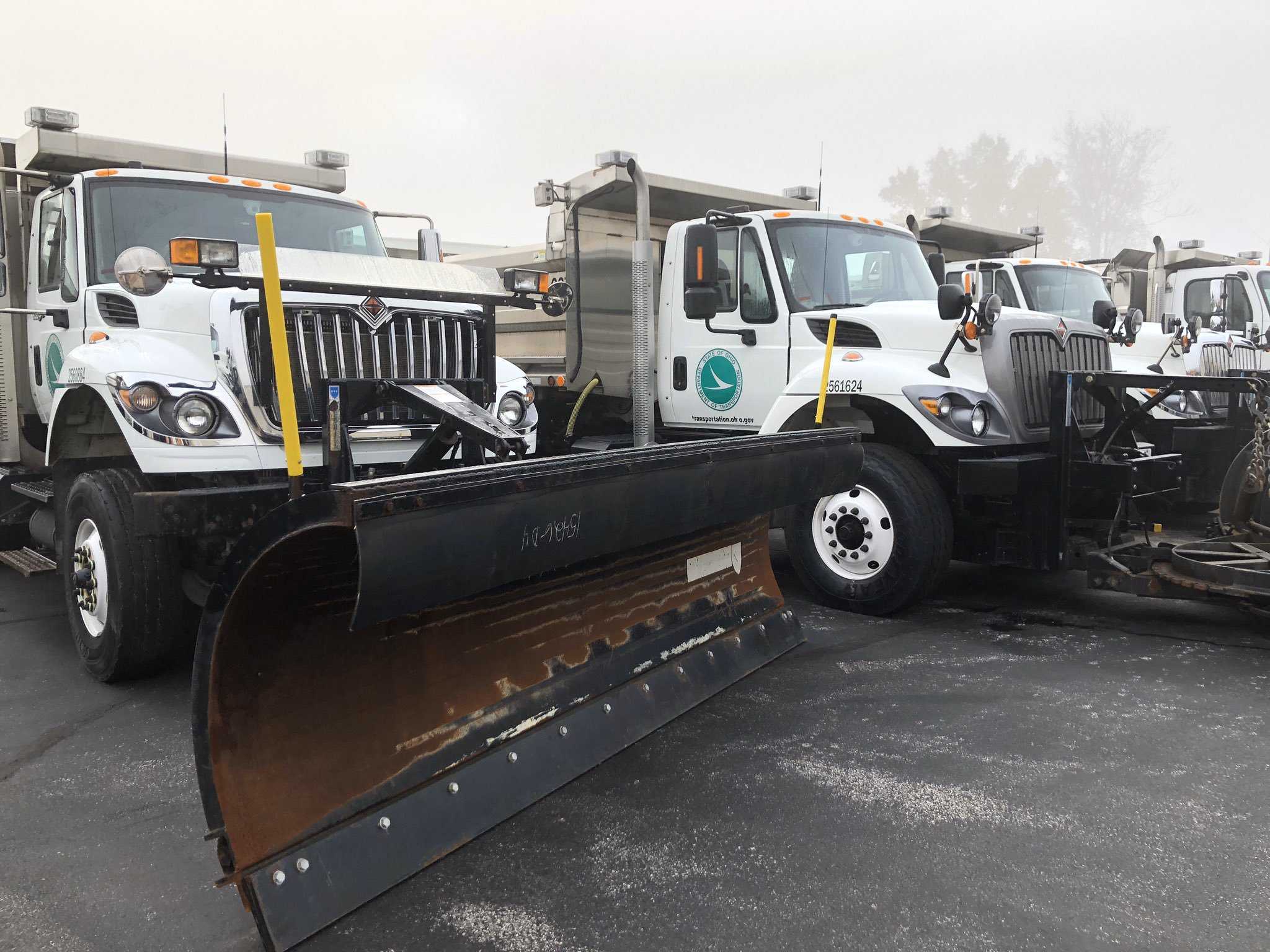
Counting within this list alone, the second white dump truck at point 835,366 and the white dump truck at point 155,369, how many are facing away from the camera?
0

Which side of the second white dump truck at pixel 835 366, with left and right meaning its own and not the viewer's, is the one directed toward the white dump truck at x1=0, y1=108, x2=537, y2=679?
right

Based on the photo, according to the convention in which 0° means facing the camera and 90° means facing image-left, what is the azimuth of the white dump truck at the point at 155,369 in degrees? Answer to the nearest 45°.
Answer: approximately 315°

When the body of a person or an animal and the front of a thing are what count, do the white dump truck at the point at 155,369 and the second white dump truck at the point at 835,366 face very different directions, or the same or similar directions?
same or similar directions

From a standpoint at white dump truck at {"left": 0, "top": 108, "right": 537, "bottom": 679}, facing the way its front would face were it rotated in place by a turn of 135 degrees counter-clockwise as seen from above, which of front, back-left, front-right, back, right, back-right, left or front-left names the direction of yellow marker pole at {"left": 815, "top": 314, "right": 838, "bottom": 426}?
right

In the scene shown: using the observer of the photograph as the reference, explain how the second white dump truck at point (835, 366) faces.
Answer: facing the viewer and to the right of the viewer

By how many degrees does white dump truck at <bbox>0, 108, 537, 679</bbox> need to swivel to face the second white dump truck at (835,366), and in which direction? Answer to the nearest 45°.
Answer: approximately 45° to its left
